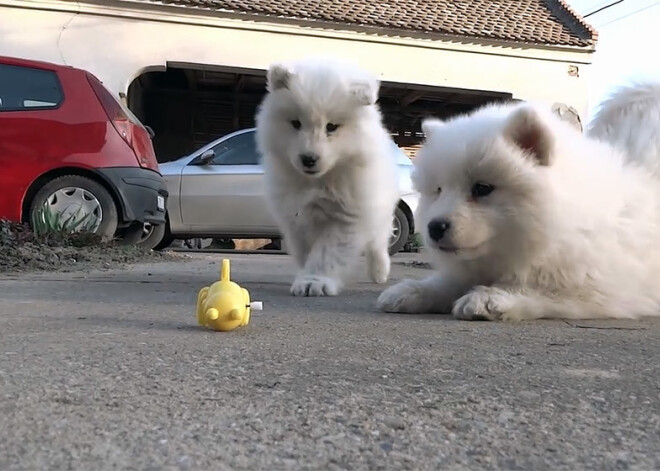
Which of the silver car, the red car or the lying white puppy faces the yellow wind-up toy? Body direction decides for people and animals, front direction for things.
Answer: the lying white puppy

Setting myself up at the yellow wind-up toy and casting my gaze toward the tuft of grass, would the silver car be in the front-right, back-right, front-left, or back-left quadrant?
front-right

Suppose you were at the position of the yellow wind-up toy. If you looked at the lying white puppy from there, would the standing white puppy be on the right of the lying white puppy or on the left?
left

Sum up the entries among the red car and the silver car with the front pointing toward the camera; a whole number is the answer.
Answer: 0

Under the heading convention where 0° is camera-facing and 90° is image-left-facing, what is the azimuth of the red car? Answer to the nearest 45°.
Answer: approximately 90°

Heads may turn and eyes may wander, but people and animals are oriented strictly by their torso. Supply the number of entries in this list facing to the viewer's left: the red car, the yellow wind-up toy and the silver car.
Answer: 2

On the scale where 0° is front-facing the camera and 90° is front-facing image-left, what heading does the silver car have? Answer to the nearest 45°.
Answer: approximately 90°
